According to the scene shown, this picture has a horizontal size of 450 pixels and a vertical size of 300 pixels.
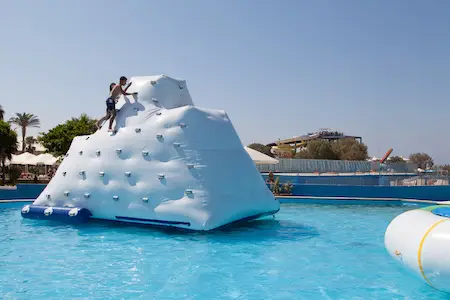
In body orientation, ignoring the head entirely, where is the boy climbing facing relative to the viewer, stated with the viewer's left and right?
facing to the right of the viewer

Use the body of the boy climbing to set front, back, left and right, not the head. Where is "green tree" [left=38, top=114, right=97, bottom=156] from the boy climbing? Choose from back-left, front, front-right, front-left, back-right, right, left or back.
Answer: left

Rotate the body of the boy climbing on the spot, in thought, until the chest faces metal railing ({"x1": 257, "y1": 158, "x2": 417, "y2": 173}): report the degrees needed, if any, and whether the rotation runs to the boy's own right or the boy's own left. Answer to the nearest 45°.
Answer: approximately 45° to the boy's own left

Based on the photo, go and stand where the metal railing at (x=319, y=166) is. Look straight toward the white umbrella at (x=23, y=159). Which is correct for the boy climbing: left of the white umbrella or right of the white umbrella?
left

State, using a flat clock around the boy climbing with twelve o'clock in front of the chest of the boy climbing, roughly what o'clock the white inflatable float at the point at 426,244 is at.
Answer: The white inflatable float is roughly at 2 o'clock from the boy climbing.

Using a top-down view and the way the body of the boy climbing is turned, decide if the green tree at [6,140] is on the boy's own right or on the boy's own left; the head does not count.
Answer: on the boy's own left

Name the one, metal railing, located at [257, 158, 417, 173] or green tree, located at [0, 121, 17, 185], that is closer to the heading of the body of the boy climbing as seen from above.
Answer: the metal railing

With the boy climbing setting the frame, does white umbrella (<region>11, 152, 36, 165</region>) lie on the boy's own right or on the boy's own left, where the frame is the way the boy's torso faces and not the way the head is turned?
on the boy's own left

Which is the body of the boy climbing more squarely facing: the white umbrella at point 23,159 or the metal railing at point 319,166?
the metal railing
